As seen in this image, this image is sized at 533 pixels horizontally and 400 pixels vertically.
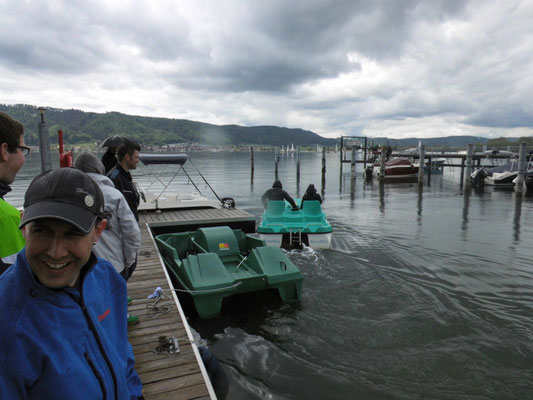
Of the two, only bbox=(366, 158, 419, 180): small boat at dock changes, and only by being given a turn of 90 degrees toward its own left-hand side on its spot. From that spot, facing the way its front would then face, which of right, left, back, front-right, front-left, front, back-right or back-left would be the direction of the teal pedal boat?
back

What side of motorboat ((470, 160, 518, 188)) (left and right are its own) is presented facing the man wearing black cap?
right

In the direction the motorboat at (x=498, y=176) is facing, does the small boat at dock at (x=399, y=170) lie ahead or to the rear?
to the rear

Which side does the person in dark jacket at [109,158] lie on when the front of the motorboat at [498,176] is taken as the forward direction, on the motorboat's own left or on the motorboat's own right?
on the motorboat's own right

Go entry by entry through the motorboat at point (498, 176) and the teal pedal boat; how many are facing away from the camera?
1

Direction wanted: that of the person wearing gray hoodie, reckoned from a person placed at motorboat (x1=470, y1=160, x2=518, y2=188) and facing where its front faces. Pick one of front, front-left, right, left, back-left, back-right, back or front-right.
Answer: right

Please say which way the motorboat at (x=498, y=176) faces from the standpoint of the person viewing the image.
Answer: facing to the right of the viewer

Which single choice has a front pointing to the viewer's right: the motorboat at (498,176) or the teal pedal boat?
the motorboat

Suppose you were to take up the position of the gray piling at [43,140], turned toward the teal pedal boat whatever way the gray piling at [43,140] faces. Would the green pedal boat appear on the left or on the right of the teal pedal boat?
right

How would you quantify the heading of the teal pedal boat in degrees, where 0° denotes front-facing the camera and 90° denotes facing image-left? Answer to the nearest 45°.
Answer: approximately 180°

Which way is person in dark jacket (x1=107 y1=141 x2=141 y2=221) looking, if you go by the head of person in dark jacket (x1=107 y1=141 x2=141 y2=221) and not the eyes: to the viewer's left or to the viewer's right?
to the viewer's right

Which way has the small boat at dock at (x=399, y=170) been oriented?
to the viewer's right
